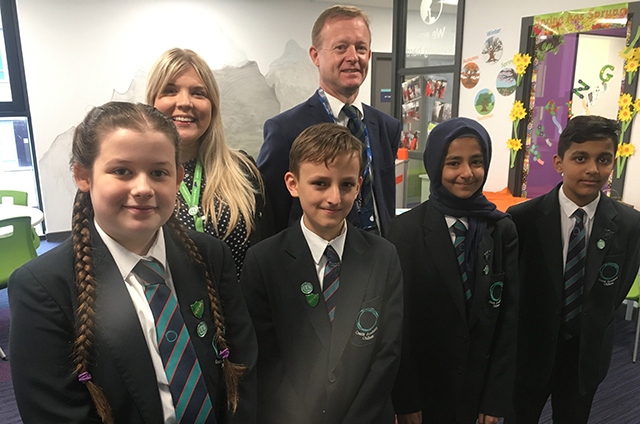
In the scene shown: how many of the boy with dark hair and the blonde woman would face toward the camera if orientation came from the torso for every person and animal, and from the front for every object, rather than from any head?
2

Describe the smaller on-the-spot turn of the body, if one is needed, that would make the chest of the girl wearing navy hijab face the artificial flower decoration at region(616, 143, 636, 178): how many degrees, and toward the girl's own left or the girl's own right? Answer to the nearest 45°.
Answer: approximately 135° to the girl's own left

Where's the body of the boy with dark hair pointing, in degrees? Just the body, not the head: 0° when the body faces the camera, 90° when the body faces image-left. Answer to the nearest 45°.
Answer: approximately 0°

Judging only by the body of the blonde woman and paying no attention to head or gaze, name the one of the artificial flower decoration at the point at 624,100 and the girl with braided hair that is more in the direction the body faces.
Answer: the girl with braided hair

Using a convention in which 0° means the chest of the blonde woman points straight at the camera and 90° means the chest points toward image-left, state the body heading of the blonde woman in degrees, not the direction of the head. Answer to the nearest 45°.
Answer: approximately 0°

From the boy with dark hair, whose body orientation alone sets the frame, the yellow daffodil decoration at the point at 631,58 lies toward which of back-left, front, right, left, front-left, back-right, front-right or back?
back

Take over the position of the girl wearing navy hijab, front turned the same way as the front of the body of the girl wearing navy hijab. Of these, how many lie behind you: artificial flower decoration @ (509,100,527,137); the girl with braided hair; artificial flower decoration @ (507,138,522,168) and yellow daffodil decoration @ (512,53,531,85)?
3

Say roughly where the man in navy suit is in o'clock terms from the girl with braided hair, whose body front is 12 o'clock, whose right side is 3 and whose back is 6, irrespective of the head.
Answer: The man in navy suit is roughly at 9 o'clock from the girl with braided hair.

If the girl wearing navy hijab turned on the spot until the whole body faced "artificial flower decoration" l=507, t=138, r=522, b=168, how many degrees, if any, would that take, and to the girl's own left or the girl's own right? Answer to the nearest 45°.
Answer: approximately 180°
